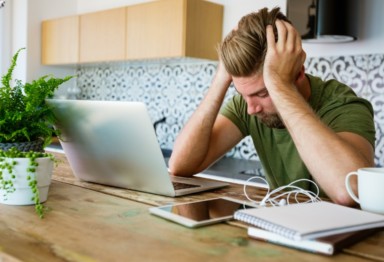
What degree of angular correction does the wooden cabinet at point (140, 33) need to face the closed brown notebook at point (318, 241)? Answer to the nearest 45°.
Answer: approximately 45° to its left

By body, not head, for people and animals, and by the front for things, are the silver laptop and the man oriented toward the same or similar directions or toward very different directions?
very different directions

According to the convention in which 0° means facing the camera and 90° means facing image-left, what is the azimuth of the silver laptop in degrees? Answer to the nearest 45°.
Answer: approximately 225°

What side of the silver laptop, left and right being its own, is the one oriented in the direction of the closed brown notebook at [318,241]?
right

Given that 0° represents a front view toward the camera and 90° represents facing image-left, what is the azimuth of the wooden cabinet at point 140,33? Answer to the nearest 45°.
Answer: approximately 45°
